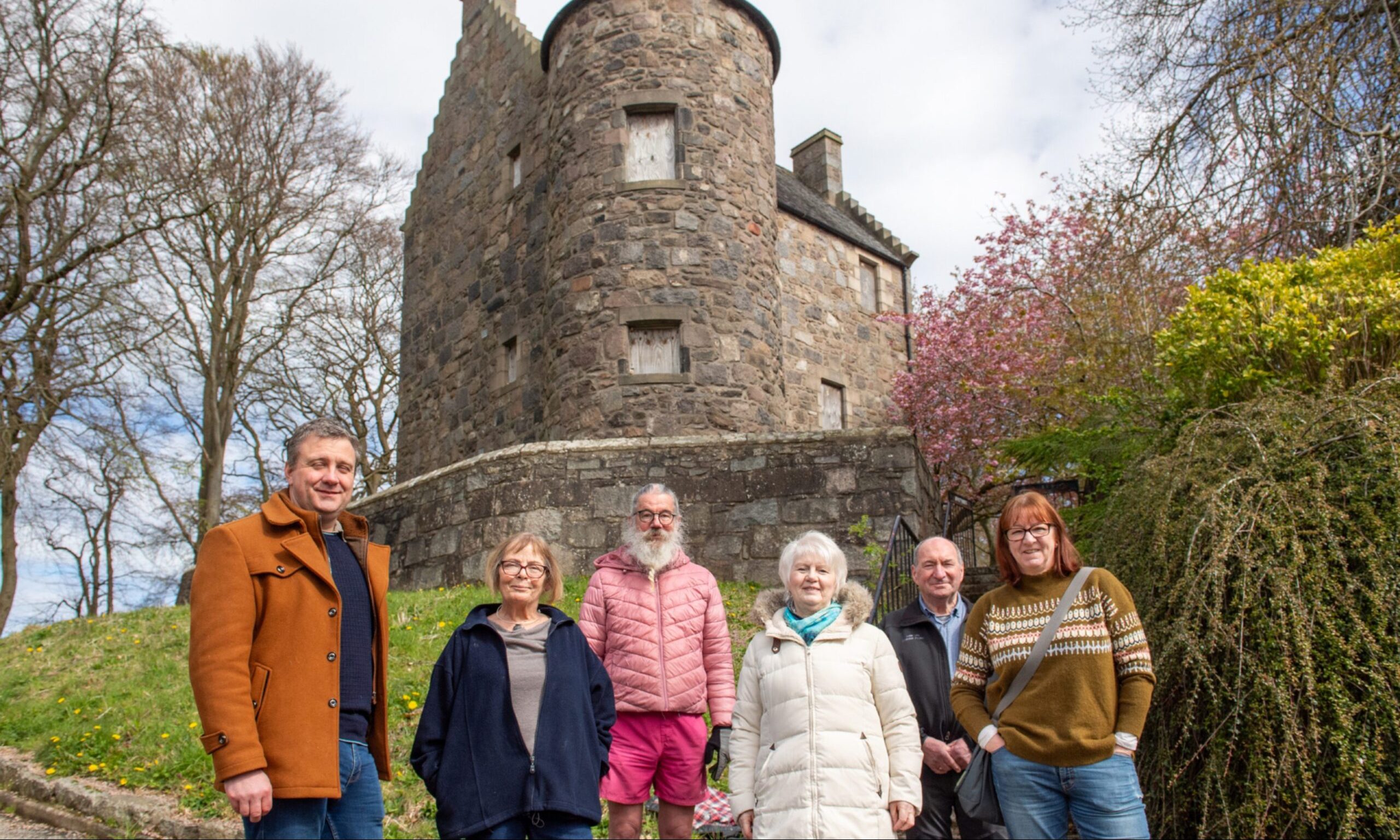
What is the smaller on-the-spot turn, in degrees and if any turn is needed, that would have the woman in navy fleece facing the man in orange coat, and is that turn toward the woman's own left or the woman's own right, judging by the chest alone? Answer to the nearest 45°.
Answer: approximately 45° to the woman's own right

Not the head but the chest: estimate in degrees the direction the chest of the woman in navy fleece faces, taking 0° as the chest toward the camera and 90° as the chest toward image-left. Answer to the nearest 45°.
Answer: approximately 0°

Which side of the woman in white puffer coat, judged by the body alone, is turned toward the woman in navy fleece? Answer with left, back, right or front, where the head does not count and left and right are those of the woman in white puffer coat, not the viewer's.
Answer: right

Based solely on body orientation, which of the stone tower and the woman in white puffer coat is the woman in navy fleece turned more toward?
the woman in white puffer coat

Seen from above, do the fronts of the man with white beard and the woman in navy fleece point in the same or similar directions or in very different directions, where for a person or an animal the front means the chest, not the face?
same or similar directions

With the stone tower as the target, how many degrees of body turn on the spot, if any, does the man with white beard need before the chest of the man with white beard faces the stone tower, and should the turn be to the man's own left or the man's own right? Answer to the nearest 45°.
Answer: approximately 180°

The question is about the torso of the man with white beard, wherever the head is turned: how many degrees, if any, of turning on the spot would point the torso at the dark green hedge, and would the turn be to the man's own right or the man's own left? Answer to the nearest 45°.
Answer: approximately 90° to the man's own left

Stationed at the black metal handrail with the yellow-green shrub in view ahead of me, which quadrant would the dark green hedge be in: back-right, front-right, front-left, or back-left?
front-right

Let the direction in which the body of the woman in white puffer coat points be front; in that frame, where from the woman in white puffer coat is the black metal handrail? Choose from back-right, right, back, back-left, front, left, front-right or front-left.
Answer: back

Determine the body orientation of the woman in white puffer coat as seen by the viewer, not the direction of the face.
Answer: toward the camera

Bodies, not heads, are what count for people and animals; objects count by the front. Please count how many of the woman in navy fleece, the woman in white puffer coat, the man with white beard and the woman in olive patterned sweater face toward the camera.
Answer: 4

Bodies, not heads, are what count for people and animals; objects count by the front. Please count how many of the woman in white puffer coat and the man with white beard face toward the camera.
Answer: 2

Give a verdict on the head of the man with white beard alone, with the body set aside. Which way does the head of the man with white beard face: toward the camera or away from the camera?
toward the camera

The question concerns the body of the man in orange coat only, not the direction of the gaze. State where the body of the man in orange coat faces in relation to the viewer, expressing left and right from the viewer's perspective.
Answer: facing the viewer and to the right of the viewer

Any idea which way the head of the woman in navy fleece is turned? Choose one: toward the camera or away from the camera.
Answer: toward the camera

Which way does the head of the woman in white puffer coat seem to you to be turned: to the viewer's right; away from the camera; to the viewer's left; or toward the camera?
toward the camera

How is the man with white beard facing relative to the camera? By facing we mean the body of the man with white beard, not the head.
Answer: toward the camera

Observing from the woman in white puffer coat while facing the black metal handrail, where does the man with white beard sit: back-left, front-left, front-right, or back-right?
front-left
